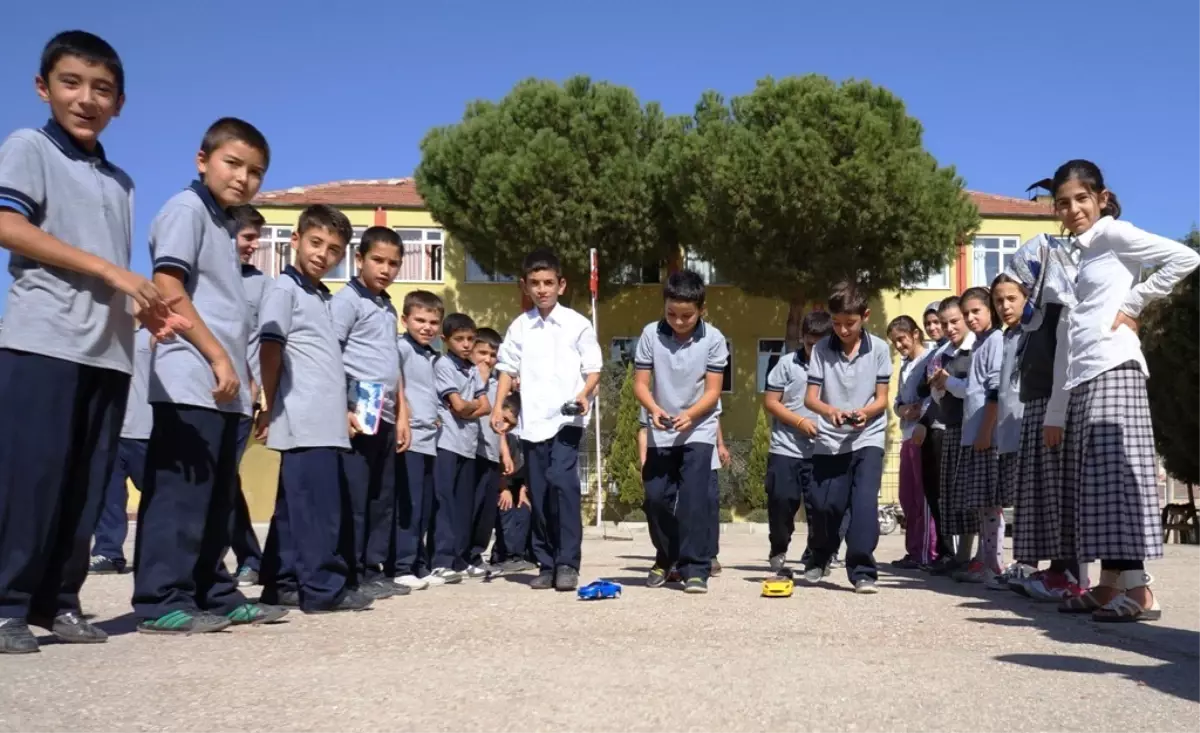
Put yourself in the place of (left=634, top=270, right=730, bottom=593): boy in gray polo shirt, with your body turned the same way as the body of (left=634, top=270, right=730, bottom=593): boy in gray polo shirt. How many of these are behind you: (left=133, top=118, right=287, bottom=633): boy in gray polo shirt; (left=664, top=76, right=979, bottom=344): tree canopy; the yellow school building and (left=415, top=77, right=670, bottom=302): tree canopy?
3

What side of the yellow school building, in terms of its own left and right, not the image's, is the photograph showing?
front

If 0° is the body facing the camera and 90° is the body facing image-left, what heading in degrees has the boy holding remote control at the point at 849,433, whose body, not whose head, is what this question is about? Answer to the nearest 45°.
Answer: approximately 0°

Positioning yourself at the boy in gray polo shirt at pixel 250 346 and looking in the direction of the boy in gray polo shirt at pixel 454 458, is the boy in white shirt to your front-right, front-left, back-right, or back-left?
front-right

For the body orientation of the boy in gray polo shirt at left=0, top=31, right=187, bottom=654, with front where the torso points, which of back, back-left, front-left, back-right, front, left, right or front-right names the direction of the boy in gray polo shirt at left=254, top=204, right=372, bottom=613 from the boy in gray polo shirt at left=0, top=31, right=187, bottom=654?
left

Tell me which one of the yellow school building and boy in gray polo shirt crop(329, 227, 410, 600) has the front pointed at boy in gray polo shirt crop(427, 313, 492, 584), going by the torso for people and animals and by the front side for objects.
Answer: the yellow school building

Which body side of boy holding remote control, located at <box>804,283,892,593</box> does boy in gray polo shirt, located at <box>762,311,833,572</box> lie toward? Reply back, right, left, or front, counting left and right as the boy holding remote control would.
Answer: back

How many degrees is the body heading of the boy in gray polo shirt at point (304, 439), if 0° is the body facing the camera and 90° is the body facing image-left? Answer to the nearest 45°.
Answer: approximately 315°

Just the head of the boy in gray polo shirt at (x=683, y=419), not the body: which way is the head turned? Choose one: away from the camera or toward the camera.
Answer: toward the camera

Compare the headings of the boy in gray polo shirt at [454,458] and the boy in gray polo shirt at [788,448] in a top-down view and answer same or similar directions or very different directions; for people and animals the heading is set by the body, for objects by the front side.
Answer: same or similar directions

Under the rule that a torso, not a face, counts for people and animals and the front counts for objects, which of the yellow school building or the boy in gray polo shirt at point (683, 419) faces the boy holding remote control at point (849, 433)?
the yellow school building

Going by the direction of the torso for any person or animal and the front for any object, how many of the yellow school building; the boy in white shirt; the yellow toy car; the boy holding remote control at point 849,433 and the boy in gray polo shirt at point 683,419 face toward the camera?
5

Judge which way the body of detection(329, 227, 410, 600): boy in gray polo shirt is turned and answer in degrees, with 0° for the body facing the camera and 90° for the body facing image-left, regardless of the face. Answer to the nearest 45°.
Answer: approximately 315°

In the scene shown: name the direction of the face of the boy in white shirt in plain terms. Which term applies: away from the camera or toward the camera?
toward the camera

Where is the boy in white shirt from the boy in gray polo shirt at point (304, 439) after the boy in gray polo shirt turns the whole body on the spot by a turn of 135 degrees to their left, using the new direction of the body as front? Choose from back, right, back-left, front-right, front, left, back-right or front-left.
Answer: front-right

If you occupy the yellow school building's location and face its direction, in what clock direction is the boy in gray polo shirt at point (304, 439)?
The boy in gray polo shirt is roughly at 12 o'clock from the yellow school building.

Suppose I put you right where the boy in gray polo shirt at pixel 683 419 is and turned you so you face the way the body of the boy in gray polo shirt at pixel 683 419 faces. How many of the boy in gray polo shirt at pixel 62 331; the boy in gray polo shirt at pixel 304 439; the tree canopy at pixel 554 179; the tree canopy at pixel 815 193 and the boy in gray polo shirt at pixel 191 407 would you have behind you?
2

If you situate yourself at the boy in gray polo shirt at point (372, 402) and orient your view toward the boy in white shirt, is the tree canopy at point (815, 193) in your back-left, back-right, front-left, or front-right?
front-left

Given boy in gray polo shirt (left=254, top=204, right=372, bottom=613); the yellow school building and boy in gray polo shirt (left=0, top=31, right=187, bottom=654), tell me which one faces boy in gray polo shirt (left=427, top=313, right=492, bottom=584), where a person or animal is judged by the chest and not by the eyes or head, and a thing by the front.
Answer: the yellow school building
